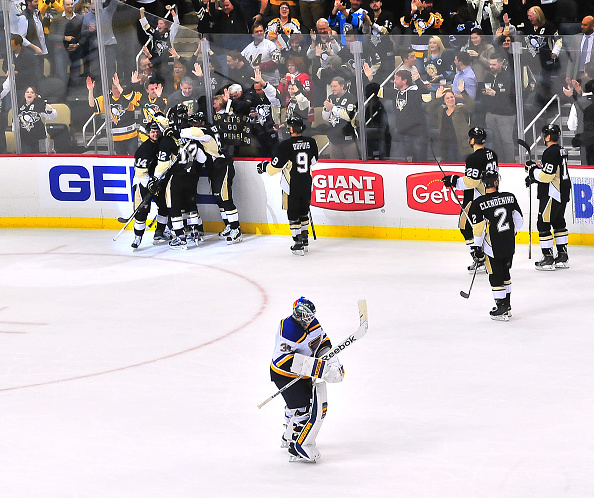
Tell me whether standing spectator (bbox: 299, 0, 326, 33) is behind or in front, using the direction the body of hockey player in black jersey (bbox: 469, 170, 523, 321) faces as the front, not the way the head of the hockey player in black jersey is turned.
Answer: in front

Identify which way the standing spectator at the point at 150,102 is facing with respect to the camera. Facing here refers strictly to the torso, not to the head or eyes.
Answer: toward the camera

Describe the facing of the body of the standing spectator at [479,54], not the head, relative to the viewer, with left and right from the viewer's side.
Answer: facing the viewer and to the left of the viewer

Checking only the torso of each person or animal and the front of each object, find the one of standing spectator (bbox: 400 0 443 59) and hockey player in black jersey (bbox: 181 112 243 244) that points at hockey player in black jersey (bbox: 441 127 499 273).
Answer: the standing spectator

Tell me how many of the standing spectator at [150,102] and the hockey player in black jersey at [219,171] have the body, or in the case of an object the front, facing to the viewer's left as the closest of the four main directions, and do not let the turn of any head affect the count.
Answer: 1

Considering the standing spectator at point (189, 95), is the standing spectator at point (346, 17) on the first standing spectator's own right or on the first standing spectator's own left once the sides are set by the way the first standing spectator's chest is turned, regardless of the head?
on the first standing spectator's own left

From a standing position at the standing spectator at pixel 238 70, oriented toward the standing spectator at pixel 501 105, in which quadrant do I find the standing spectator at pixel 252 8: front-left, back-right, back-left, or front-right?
back-left

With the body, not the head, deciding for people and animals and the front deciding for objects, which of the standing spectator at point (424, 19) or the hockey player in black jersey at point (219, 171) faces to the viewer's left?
the hockey player in black jersey

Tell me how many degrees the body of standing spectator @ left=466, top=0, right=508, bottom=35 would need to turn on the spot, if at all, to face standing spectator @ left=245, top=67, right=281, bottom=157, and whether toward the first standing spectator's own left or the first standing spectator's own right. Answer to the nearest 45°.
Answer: approximately 90° to the first standing spectator's own right

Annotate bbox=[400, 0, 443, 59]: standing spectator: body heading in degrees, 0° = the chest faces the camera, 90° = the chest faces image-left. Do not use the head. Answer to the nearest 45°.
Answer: approximately 0°

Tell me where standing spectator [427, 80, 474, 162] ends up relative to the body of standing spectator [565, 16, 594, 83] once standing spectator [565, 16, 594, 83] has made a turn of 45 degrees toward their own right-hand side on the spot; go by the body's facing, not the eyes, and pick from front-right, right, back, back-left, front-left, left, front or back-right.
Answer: front
